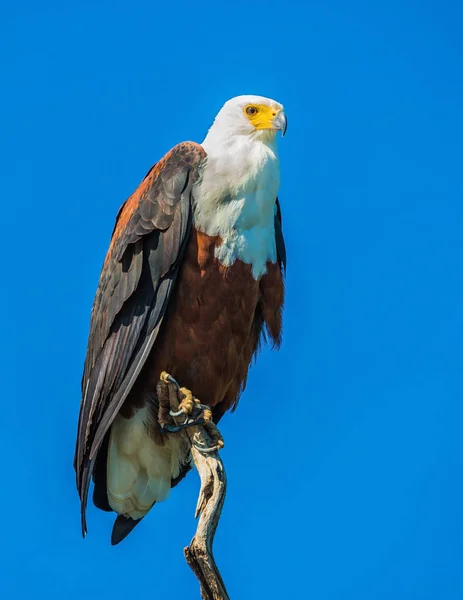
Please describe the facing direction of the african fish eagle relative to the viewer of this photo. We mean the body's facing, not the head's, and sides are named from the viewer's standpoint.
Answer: facing the viewer and to the right of the viewer
